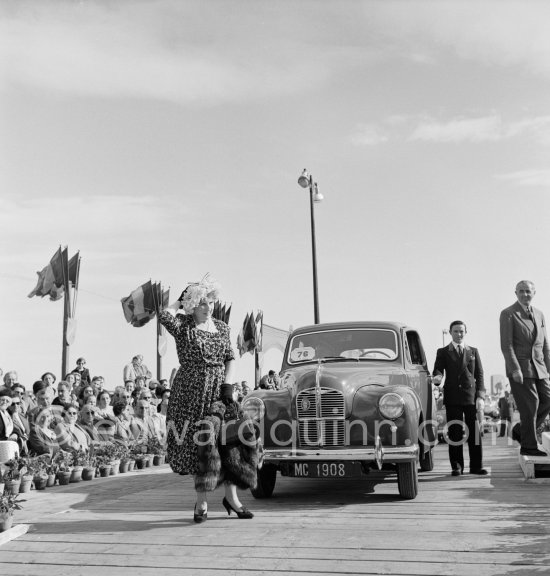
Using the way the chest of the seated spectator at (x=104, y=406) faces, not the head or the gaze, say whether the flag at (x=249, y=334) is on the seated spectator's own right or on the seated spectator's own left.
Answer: on the seated spectator's own left

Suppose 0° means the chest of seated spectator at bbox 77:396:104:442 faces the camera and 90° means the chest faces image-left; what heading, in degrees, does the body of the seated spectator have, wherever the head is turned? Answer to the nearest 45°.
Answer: approximately 315°

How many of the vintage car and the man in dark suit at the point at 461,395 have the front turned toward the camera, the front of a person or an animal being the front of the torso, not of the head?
2

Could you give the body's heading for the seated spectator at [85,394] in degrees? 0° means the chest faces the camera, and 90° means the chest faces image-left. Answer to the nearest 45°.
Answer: approximately 315°

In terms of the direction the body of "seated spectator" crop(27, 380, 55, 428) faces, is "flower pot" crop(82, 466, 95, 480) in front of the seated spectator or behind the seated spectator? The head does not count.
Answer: in front

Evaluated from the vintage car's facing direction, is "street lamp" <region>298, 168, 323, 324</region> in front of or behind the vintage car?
behind

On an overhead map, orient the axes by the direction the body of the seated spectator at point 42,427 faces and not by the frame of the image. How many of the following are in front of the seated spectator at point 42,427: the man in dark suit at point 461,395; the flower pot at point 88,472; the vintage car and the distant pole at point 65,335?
3

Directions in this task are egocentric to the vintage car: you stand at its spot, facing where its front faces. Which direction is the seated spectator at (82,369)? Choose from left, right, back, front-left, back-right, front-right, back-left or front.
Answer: back-right

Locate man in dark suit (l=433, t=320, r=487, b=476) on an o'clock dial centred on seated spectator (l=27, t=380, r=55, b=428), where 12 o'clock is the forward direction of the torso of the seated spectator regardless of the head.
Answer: The man in dark suit is roughly at 12 o'clock from the seated spectator.

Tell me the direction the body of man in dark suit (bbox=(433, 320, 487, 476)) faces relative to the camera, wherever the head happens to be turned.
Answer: toward the camera

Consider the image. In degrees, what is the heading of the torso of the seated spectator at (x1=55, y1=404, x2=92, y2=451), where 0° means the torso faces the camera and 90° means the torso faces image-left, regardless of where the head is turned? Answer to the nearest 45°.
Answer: approximately 315°

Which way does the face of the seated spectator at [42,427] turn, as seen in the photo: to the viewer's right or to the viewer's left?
to the viewer's right

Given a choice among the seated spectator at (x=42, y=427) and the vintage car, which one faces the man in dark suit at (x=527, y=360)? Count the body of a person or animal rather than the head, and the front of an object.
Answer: the seated spectator

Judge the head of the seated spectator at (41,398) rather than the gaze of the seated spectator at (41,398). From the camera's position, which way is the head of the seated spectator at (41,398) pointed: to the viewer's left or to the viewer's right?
to the viewer's right

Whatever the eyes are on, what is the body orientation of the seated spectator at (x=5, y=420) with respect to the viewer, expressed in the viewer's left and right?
facing the viewer and to the right of the viewer
